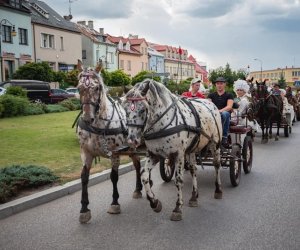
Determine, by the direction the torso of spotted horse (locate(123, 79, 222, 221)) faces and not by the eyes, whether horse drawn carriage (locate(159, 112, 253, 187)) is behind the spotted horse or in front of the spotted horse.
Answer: behind

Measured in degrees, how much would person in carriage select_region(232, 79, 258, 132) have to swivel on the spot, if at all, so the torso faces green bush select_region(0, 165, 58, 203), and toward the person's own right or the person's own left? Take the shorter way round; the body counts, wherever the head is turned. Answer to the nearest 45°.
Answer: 0° — they already face it

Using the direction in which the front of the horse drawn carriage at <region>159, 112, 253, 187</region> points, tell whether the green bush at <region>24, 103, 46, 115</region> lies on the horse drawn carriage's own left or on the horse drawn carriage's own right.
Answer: on the horse drawn carriage's own right

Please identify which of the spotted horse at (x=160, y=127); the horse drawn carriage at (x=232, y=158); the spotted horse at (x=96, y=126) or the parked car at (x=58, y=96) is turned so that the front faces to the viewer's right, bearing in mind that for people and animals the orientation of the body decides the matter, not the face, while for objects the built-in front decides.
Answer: the parked car

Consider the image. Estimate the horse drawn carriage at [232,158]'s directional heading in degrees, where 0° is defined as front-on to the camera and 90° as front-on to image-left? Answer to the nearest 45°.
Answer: approximately 45°

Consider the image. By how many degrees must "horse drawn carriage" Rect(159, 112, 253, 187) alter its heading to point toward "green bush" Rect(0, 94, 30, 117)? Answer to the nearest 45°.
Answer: approximately 90° to its right

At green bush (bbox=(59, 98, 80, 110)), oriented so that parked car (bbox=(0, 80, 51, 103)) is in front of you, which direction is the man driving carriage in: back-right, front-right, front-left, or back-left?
back-left

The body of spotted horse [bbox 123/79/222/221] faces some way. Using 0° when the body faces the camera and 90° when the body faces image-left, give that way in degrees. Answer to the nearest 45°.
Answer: approximately 45°

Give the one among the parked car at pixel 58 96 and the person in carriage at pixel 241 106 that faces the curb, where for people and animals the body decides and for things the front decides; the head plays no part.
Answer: the person in carriage

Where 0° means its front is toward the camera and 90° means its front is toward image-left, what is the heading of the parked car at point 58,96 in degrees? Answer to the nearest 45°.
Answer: approximately 270°

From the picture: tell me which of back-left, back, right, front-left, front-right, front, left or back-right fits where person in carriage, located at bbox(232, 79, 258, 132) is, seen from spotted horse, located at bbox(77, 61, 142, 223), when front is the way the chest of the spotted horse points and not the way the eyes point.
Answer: back
